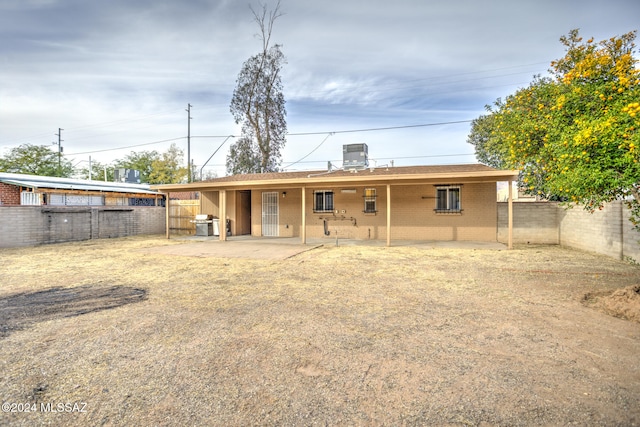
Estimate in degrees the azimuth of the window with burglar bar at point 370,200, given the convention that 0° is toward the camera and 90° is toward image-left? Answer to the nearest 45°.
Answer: approximately 0°

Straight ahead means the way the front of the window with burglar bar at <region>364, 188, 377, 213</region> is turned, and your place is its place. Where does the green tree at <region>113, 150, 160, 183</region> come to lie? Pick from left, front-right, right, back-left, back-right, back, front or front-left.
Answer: back-right

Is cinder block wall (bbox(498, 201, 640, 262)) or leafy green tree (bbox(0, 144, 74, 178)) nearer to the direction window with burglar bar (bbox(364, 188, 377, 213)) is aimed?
the cinder block wall

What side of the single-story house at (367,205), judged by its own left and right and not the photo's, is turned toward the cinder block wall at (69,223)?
right

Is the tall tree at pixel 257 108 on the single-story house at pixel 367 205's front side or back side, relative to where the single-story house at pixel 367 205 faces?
on the back side

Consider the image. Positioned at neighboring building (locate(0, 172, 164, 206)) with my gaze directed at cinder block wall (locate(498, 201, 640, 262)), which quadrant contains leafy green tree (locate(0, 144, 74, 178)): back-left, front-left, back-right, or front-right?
back-left

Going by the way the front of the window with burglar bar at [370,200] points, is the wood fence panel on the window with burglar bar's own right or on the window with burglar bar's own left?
on the window with burglar bar's own right

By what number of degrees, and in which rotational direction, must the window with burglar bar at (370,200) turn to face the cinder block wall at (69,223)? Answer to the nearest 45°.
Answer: approximately 90° to its right

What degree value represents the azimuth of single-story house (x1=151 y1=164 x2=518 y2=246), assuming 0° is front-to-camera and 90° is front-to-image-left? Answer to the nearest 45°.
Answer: approximately 0°

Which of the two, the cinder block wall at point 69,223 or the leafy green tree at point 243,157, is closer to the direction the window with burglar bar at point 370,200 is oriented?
the cinder block wall

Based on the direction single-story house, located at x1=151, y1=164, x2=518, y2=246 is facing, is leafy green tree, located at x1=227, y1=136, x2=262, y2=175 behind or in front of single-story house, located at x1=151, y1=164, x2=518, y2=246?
behind

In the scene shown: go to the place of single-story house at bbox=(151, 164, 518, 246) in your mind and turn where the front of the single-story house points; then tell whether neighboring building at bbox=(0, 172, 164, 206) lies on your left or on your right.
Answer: on your right
